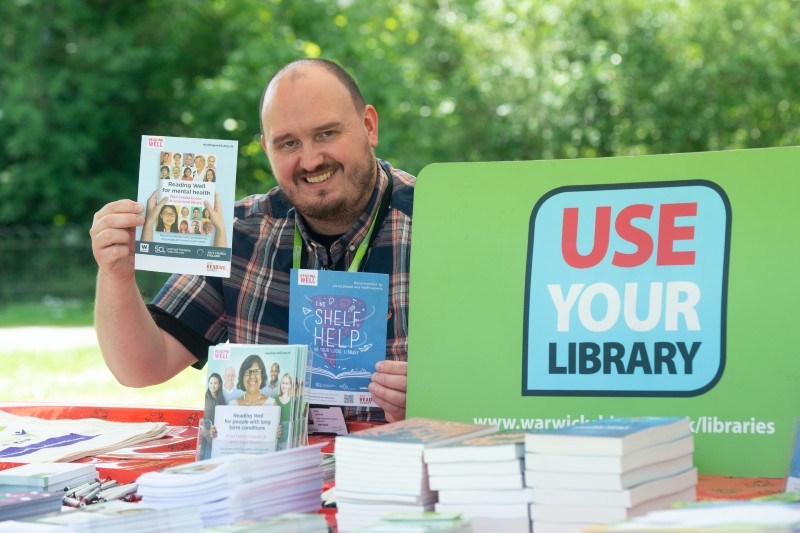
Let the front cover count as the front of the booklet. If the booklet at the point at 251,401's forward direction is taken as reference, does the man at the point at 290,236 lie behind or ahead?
behind

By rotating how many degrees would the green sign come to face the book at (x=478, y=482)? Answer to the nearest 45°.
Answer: approximately 45° to its right

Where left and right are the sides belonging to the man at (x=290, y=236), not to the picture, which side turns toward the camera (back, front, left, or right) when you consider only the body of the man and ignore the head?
front

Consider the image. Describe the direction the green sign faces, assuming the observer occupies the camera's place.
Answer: facing the viewer

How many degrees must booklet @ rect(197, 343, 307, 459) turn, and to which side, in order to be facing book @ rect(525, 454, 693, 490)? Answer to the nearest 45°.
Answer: approximately 45° to its left

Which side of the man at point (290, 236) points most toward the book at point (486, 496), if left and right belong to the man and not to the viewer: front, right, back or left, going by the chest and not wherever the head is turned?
front

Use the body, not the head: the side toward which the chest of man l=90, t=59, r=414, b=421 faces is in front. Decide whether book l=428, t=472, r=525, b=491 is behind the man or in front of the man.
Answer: in front

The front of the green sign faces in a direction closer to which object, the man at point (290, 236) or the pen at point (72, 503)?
the pen

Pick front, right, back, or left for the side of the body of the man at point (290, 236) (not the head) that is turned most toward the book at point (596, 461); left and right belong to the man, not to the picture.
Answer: front

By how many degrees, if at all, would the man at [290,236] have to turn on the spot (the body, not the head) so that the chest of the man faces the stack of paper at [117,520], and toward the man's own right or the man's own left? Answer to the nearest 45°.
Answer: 0° — they already face it
